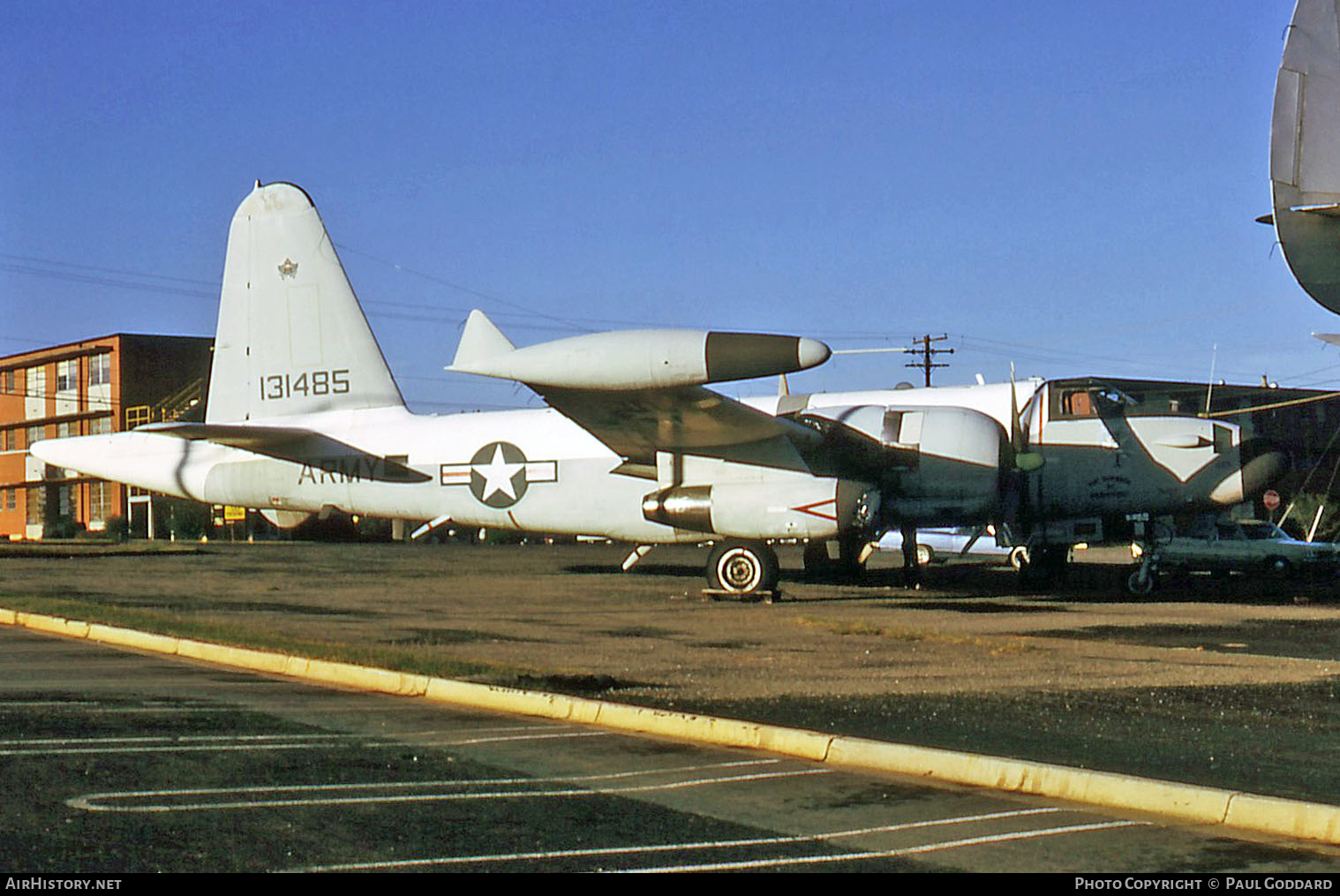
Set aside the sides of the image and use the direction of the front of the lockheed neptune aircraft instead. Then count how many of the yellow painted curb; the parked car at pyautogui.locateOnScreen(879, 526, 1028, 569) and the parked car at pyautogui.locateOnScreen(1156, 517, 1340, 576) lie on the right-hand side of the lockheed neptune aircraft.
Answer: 1

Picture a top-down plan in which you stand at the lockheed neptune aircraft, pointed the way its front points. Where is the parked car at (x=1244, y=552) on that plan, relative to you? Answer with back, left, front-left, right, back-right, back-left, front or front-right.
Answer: front-left

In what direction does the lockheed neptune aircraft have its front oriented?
to the viewer's right

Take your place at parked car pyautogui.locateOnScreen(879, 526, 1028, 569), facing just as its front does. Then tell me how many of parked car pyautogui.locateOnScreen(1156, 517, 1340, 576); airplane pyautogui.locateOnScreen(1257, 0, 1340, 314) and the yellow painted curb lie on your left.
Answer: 0

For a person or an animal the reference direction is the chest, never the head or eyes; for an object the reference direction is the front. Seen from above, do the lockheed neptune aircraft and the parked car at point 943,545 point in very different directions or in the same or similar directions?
same or similar directions

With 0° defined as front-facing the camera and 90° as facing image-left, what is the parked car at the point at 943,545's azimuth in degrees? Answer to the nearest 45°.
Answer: approximately 270°

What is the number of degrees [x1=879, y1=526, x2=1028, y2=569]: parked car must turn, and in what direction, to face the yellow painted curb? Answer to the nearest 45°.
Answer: approximately 90° to its right
